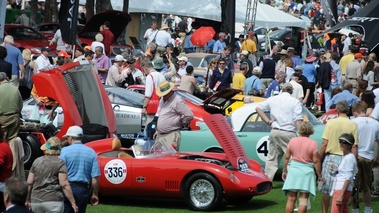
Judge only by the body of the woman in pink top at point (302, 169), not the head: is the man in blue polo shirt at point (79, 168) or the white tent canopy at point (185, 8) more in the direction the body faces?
the white tent canopy

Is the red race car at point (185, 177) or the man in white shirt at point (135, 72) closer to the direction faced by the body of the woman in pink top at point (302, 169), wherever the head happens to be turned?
the man in white shirt

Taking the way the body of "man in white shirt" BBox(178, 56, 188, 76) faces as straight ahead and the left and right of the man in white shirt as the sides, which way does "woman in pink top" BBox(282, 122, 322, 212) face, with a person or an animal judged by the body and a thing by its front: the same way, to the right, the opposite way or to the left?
the opposite way

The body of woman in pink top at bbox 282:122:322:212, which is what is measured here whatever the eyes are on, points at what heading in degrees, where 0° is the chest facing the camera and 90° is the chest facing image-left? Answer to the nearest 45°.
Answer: approximately 180°

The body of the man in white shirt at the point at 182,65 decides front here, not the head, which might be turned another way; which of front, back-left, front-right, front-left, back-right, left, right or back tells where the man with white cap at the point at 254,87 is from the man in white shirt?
front-left

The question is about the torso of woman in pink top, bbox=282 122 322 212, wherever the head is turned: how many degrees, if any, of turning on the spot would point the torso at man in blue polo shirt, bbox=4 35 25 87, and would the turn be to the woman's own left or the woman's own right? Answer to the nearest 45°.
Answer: approximately 45° to the woman's own left

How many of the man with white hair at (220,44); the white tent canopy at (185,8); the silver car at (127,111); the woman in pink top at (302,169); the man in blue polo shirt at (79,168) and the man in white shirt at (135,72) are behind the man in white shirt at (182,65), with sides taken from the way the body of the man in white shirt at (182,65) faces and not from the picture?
2

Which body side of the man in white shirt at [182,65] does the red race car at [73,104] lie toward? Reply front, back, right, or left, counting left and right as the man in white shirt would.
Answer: front

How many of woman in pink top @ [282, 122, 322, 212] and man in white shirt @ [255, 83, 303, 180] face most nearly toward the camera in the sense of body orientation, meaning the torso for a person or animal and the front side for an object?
0

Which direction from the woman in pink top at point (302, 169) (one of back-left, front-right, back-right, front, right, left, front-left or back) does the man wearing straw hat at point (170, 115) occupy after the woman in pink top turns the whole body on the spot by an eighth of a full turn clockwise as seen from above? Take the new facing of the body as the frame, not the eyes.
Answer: left

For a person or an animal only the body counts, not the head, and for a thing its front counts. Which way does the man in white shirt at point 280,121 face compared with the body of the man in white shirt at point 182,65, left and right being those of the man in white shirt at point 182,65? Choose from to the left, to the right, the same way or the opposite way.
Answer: the opposite way

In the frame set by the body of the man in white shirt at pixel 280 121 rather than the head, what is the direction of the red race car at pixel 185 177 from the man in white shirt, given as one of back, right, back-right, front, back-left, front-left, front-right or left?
back-left

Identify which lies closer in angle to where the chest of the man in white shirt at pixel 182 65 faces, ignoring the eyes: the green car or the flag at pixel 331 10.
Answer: the green car

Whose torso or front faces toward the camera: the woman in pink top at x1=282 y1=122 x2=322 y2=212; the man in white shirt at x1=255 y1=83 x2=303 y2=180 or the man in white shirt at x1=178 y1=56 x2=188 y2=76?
the man in white shirt at x1=178 y1=56 x2=188 y2=76

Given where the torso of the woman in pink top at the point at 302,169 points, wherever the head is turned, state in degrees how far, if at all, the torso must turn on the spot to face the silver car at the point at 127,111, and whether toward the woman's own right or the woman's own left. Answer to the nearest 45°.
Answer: approximately 45° to the woman's own left

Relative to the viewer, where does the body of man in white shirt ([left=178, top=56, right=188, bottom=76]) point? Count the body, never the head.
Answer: toward the camera

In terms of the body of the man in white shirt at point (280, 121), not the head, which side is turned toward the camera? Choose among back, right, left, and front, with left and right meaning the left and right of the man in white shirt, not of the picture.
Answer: back

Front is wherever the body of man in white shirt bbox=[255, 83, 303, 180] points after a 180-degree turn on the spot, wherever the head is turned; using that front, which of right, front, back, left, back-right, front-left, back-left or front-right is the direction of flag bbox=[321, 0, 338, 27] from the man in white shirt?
back
